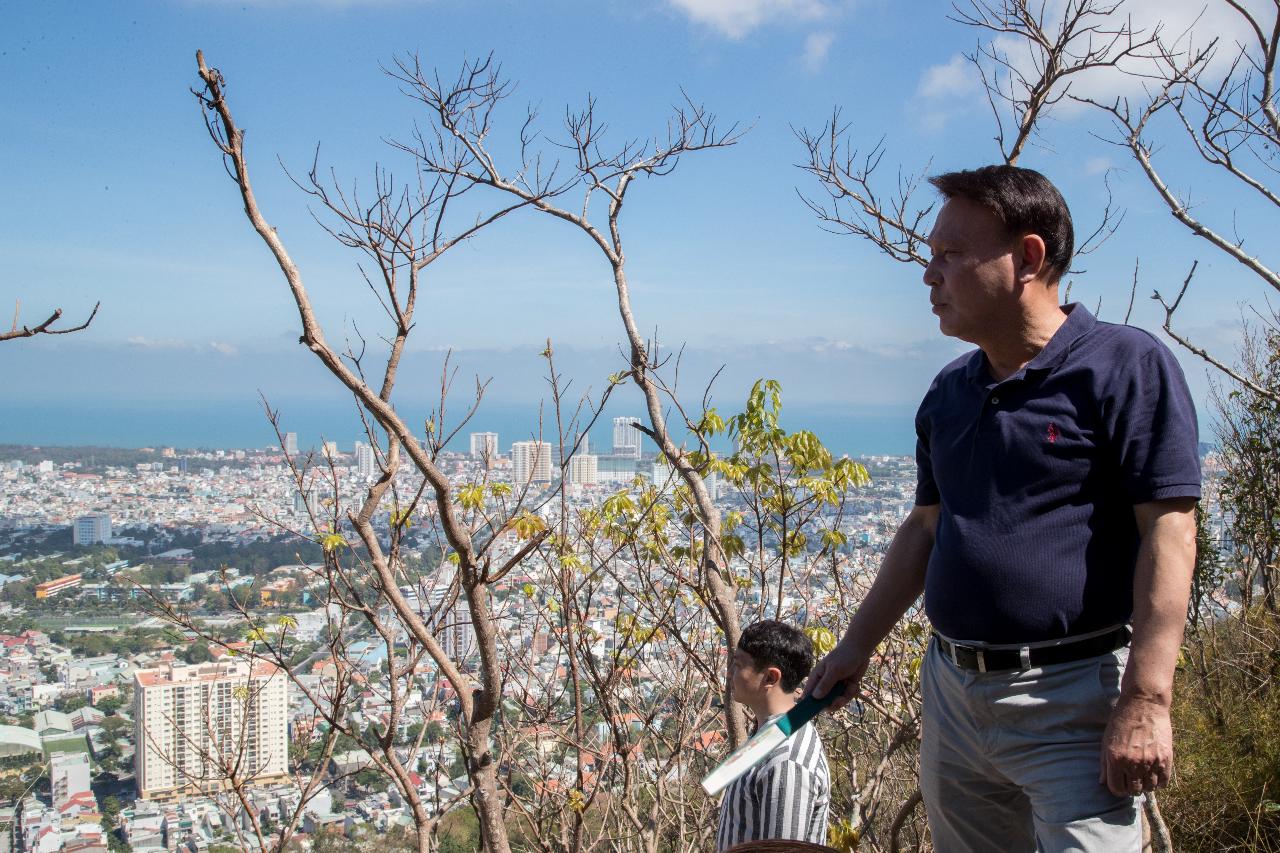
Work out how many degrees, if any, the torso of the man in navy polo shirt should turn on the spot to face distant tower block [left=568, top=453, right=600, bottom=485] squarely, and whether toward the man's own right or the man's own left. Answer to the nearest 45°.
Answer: approximately 90° to the man's own right

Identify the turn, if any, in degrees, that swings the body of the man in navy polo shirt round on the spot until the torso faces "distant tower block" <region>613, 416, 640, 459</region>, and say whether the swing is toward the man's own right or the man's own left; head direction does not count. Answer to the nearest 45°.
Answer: approximately 90° to the man's own right

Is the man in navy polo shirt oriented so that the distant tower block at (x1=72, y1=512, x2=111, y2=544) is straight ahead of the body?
no

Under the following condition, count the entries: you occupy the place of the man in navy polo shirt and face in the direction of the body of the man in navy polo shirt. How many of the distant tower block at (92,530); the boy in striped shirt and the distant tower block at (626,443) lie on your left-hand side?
0

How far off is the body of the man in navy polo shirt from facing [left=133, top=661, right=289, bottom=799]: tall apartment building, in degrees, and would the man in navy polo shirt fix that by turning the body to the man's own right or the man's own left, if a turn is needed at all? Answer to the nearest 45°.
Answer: approximately 90° to the man's own right

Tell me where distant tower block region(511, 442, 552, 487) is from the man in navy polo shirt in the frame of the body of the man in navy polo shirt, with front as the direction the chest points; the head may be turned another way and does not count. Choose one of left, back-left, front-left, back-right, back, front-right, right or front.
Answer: right

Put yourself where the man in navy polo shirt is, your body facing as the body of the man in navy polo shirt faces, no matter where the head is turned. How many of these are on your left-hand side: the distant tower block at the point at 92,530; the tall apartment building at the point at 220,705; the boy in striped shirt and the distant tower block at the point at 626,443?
0

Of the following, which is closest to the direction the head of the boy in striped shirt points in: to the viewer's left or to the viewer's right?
to the viewer's left

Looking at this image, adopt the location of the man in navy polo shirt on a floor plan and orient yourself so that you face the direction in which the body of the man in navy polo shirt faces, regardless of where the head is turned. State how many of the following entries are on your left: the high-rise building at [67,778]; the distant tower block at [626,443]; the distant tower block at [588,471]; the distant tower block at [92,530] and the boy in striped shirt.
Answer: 0

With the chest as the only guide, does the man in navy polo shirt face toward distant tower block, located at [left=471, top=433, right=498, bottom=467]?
no

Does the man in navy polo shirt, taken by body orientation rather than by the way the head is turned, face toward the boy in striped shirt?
no

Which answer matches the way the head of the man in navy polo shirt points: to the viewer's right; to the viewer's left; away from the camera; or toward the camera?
to the viewer's left

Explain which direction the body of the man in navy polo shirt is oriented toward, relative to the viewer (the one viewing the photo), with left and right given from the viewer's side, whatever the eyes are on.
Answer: facing the viewer and to the left of the viewer
